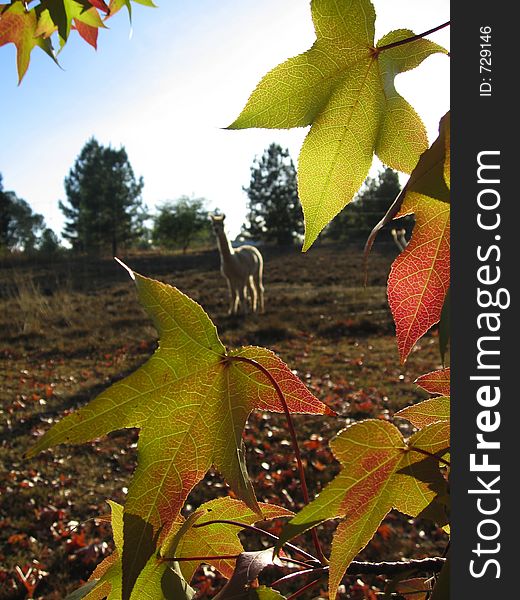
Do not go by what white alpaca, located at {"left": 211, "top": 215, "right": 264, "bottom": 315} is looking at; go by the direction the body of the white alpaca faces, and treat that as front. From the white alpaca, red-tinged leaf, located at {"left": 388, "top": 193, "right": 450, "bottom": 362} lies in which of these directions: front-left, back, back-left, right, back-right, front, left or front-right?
front-left

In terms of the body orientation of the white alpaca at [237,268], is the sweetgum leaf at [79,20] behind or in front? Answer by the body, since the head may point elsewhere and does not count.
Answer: in front

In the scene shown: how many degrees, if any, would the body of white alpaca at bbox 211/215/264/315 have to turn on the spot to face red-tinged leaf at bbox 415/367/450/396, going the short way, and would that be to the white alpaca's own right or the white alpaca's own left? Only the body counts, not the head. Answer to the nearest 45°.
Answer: approximately 45° to the white alpaca's own left

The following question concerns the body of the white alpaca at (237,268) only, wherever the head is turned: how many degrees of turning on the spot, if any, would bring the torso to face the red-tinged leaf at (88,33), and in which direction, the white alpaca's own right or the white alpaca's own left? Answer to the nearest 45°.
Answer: approximately 45° to the white alpaca's own left

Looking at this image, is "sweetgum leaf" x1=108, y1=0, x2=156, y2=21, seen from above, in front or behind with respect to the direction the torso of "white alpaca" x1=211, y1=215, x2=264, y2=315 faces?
in front

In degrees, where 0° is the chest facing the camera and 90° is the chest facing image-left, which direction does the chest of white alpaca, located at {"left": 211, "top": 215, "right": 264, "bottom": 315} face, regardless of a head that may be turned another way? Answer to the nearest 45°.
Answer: approximately 45°

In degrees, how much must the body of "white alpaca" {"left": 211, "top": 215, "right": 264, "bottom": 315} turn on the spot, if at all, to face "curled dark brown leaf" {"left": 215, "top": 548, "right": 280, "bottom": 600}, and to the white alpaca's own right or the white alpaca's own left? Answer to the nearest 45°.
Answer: approximately 45° to the white alpaca's own left

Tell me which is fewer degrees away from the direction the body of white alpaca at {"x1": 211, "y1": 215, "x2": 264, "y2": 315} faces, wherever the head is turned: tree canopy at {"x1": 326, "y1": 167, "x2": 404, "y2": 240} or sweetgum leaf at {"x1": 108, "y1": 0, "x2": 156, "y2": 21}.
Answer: the sweetgum leaf

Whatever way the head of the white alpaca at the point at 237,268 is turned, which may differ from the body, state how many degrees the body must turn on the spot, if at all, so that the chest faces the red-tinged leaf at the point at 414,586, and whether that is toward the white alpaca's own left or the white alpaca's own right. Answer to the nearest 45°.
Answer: approximately 45° to the white alpaca's own left

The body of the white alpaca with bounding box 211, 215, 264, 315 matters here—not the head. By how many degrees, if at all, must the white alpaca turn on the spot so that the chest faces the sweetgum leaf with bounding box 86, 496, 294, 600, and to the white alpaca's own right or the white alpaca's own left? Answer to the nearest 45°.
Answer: approximately 45° to the white alpaca's own left

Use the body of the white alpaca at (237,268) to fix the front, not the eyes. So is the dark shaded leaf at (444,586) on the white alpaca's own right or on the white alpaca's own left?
on the white alpaca's own left
